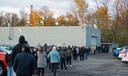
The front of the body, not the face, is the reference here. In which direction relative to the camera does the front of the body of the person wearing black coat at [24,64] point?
away from the camera
